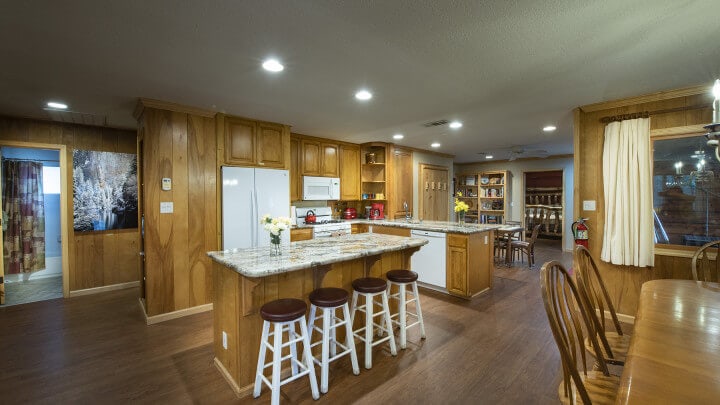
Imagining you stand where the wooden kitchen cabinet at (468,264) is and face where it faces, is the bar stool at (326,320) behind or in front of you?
in front

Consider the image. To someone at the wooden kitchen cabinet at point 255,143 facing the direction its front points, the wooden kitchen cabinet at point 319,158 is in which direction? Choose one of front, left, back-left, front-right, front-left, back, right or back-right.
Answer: left

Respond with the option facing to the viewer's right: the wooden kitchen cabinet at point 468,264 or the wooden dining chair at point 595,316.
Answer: the wooden dining chair

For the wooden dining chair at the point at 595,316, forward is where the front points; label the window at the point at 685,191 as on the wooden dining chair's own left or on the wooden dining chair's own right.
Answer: on the wooden dining chair's own left

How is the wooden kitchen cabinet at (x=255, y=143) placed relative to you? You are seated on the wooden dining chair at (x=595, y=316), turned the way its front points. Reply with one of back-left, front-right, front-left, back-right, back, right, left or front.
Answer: back

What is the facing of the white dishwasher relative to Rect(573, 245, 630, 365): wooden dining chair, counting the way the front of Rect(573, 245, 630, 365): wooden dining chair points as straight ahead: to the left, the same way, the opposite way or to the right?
to the right

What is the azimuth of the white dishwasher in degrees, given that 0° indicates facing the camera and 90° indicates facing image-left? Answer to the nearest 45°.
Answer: approximately 45°

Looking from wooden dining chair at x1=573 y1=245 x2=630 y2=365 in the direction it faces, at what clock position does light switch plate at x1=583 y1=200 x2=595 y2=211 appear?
The light switch plate is roughly at 9 o'clock from the wooden dining chair.

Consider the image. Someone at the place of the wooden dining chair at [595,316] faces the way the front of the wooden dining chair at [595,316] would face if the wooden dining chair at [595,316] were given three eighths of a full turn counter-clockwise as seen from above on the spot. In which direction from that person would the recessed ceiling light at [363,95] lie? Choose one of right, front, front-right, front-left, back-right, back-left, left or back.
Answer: front-left

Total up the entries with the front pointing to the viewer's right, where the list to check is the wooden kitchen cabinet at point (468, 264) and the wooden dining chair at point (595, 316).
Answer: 1

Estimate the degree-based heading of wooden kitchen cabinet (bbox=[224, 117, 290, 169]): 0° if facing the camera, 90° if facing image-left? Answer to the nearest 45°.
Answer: approximately 315°

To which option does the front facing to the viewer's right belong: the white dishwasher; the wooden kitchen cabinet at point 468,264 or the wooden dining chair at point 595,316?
the wooden dining chair

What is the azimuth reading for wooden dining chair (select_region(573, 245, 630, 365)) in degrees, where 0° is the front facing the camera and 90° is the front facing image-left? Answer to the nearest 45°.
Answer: approximately 270°

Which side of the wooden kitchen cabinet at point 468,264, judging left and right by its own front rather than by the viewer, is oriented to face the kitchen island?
front
